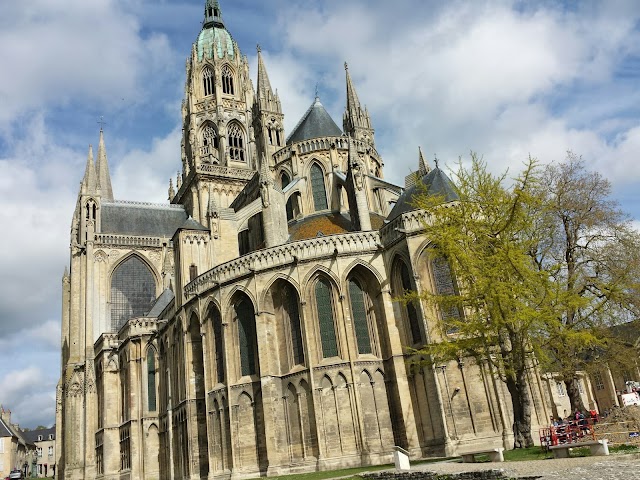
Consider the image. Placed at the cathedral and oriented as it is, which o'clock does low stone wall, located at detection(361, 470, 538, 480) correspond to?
The low stone wall is roughly at 7 o'clock from the cathedral.

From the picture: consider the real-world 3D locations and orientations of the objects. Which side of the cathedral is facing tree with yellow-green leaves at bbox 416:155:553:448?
back

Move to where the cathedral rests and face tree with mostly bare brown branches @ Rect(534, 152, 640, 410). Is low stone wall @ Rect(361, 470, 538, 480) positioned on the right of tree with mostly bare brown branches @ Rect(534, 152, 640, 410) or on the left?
right

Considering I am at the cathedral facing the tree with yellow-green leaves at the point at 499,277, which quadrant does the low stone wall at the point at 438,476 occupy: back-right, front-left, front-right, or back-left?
front-right

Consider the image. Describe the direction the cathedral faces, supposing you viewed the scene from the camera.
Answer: facing away from the viewer and to the left of the viewer
